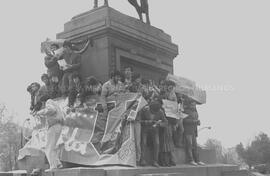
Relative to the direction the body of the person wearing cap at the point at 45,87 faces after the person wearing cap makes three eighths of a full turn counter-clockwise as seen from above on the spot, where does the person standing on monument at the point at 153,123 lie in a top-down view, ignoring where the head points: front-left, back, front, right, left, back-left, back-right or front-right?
front-right

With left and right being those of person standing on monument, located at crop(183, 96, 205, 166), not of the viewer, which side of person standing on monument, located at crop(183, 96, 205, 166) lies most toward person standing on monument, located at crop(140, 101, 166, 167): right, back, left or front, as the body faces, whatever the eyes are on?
right

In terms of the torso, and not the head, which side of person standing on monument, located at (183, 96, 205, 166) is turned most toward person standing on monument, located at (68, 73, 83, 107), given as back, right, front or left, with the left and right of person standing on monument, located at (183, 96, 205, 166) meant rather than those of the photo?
right

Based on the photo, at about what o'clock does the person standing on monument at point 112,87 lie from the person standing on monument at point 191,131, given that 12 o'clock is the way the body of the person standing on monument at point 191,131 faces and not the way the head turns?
the person standing on monument at point 112,87 is roughly at 3 o'clock from the person standing on monument at point 191,131.

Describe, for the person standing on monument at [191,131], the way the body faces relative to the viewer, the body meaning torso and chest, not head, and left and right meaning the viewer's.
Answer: facing the viewer and to the right of the viewer

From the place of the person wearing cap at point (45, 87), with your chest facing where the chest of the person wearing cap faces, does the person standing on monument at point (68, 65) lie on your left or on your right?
on your left

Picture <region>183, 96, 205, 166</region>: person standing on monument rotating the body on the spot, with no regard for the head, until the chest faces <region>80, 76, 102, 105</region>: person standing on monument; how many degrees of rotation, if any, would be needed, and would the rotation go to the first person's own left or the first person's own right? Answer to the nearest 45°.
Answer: approximately 90° to the first person's own right

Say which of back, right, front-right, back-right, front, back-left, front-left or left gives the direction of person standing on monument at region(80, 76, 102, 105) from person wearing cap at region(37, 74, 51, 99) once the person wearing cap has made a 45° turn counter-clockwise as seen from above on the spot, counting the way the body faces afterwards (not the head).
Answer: front-left

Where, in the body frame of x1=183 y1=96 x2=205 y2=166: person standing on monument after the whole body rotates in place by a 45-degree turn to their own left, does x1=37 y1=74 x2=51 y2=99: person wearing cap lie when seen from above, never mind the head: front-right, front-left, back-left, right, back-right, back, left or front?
back

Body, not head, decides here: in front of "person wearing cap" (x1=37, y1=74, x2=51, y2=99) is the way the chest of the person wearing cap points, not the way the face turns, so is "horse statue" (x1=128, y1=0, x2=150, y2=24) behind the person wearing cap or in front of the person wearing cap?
behind
